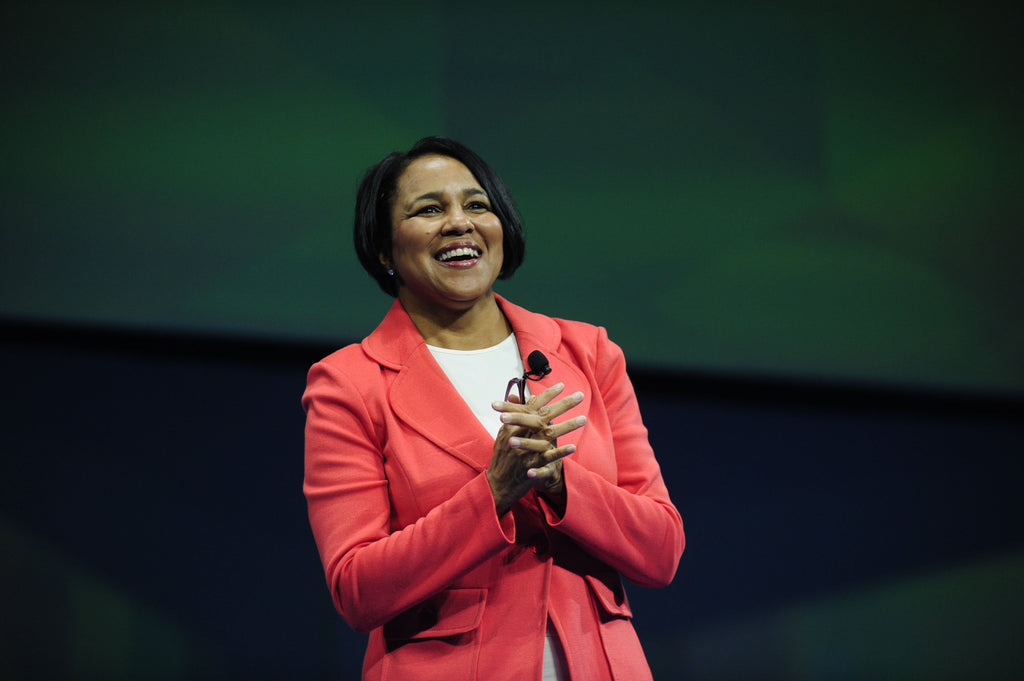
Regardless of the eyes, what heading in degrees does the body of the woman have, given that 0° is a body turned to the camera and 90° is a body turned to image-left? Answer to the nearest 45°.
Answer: approximately 315°

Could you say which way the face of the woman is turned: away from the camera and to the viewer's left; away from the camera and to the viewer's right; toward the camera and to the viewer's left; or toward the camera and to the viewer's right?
toward the camera and to the viewer's right
